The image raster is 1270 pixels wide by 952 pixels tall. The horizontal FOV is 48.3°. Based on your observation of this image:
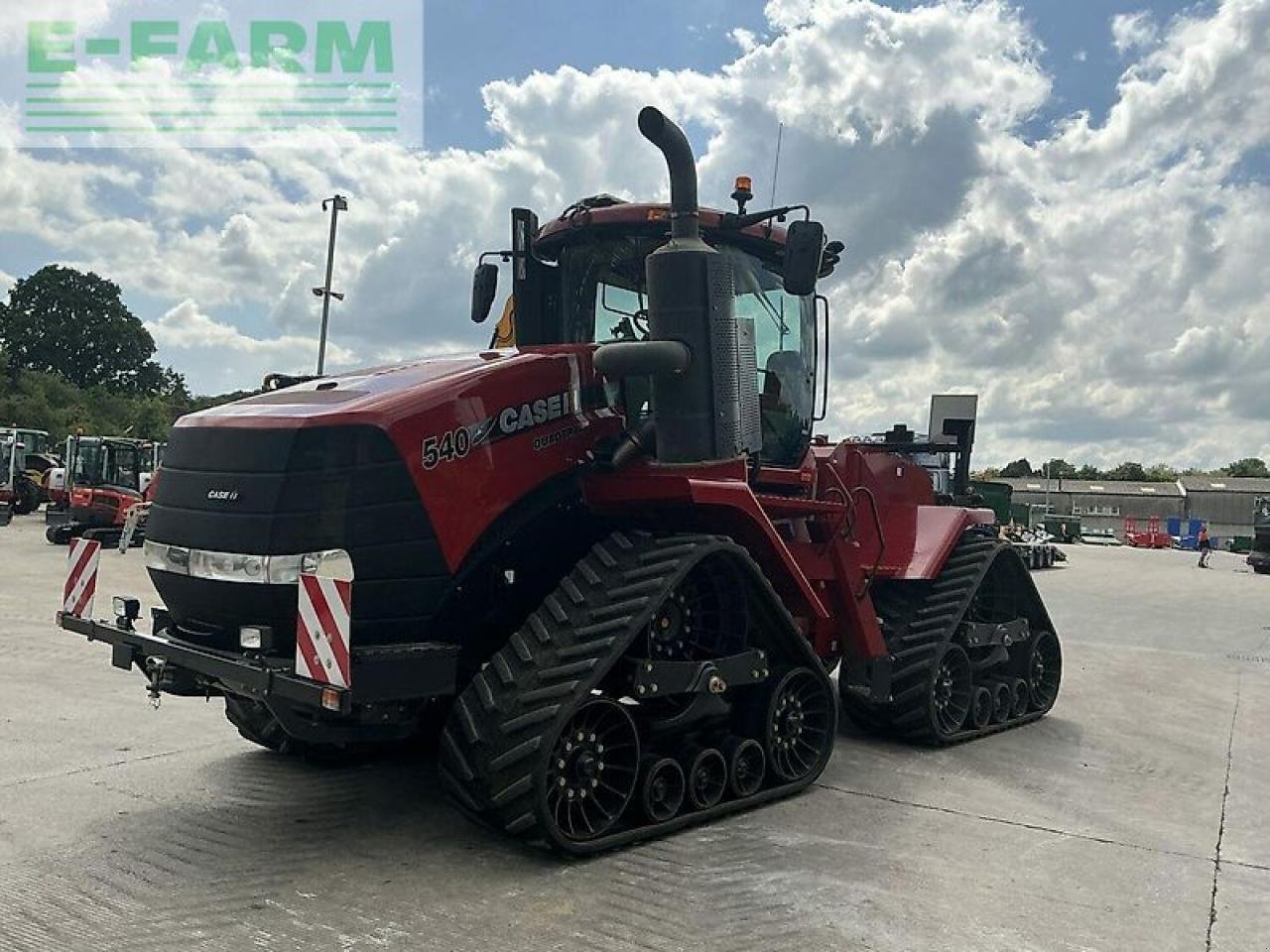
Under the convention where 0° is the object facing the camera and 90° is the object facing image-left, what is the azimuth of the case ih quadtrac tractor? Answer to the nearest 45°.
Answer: approximately 45°

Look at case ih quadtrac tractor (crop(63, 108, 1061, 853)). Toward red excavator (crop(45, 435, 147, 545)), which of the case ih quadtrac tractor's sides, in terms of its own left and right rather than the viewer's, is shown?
right
